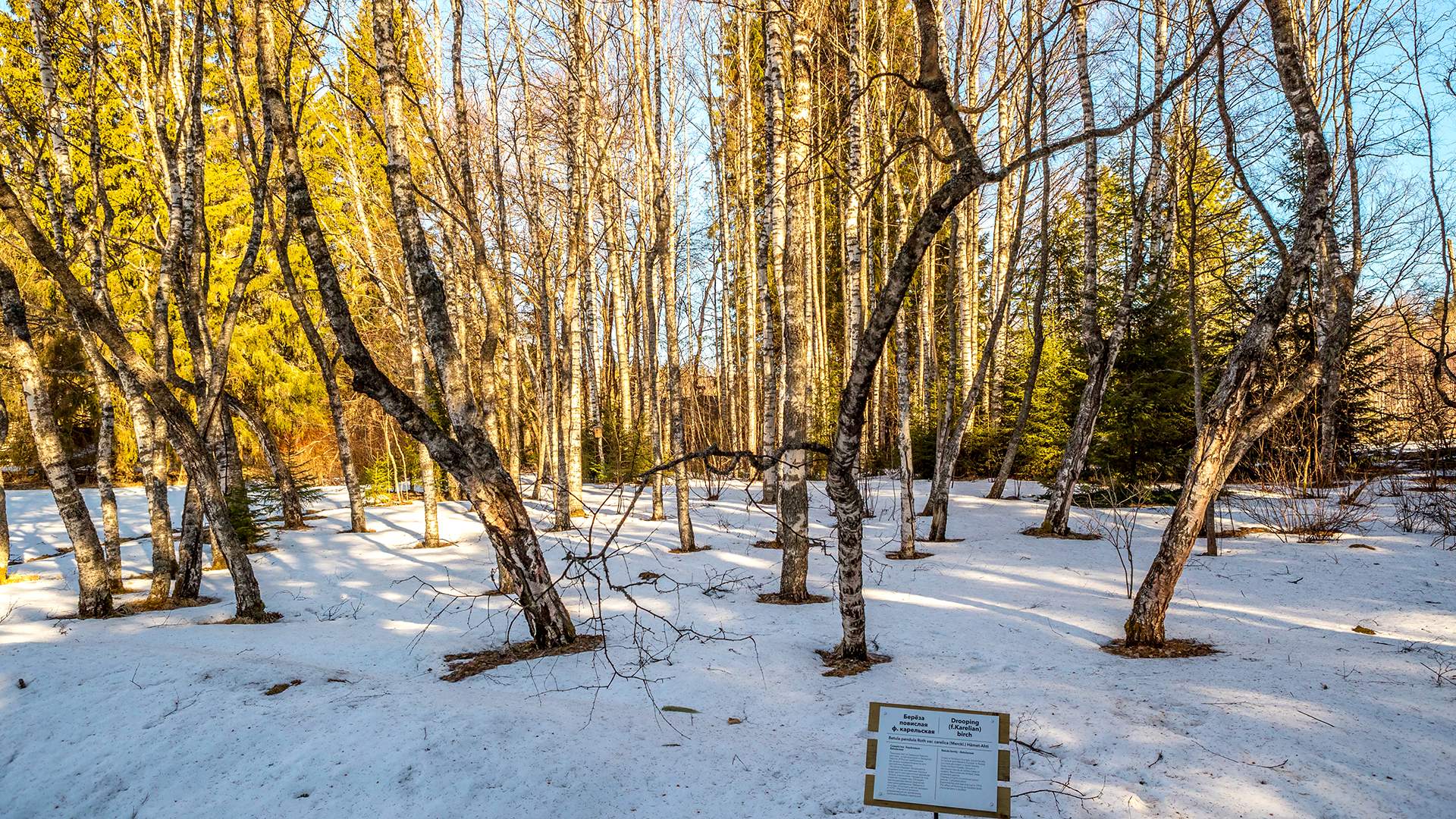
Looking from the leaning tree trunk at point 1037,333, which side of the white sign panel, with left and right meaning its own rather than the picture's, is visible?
back

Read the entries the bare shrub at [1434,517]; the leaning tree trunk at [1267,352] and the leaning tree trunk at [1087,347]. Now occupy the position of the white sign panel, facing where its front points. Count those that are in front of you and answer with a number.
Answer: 0

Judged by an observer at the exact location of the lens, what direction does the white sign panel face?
facing the viewer

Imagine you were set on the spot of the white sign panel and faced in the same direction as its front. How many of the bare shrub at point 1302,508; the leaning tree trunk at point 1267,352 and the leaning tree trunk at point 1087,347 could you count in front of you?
0

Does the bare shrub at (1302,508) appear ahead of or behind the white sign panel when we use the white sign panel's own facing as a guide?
behind

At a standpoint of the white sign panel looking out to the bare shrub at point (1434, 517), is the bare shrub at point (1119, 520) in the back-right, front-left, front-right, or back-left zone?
front-left

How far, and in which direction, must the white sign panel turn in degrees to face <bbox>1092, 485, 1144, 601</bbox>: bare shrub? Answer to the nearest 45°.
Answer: approximately 180°

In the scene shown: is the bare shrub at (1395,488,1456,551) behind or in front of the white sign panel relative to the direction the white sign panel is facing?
behind

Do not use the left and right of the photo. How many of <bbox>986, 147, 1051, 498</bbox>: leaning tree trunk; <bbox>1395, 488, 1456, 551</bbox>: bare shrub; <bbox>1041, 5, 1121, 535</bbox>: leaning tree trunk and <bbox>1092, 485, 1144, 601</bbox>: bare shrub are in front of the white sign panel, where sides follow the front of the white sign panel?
0

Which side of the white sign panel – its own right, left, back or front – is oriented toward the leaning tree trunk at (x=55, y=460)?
right

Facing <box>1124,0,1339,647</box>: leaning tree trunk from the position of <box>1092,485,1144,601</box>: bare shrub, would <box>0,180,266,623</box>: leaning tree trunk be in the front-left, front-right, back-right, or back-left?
front-right

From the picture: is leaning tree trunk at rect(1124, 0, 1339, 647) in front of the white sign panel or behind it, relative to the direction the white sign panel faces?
behind

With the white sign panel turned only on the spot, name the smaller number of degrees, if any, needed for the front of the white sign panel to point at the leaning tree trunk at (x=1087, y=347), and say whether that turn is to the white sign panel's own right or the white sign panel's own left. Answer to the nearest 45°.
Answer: approximately 180°

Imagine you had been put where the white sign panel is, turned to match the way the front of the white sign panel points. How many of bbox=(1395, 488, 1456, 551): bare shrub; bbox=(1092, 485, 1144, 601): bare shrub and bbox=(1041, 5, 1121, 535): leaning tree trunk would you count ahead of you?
0
